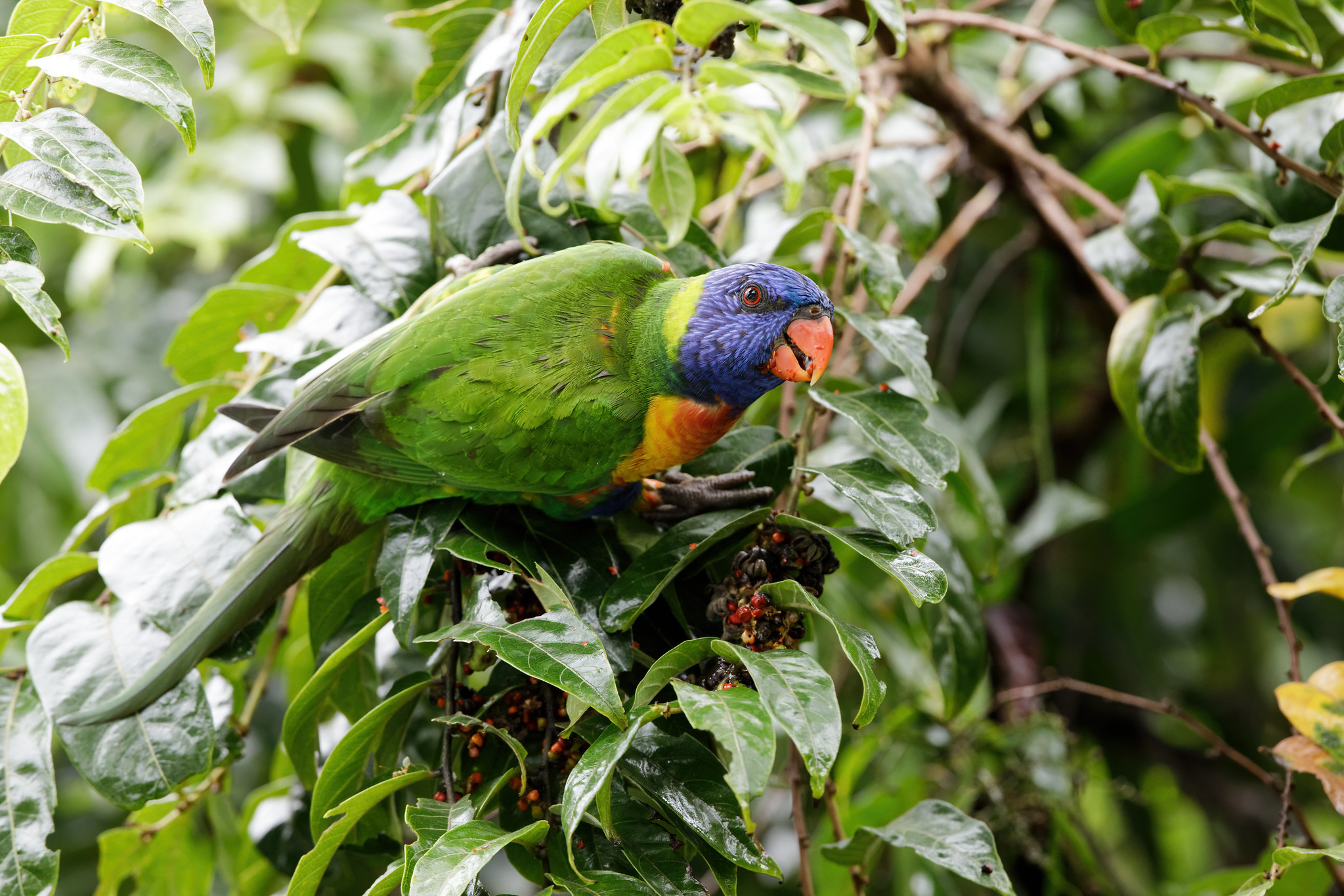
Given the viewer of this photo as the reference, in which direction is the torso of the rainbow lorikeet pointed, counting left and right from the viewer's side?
facing to the right of the viewer
